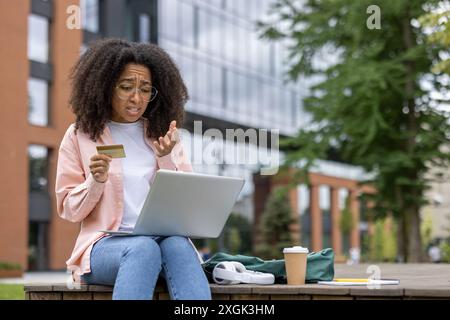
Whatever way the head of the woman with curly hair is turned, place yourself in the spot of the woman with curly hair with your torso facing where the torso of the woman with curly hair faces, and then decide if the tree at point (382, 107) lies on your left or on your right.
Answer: on your left

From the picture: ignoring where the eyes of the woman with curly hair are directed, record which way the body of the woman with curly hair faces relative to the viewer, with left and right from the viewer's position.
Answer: facing the viewer and to the right of the viewer

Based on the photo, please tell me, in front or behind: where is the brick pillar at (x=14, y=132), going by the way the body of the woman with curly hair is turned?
behind

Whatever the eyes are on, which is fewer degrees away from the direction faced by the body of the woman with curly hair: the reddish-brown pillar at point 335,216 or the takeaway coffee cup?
the takeaway coffee cup

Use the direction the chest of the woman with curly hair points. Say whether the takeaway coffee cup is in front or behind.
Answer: in front

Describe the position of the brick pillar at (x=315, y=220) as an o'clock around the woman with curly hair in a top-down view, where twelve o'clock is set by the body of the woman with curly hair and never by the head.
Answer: The brick pillar is roughly at 8 o'clock from the woman with curly hair.

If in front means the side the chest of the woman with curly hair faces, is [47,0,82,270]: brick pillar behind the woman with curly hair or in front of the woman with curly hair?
behind

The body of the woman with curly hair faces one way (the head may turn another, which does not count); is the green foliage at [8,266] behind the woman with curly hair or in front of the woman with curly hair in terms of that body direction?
behind

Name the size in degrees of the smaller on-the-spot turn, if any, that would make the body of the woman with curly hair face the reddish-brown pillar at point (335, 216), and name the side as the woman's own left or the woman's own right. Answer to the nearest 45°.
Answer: approximately 135° to the woman's own left

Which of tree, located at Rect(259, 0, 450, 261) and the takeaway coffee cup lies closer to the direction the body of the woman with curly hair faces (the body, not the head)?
the takeaway coffee cup

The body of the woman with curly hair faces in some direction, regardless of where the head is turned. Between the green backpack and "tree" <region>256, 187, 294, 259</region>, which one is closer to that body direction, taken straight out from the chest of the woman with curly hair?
the green backpack
